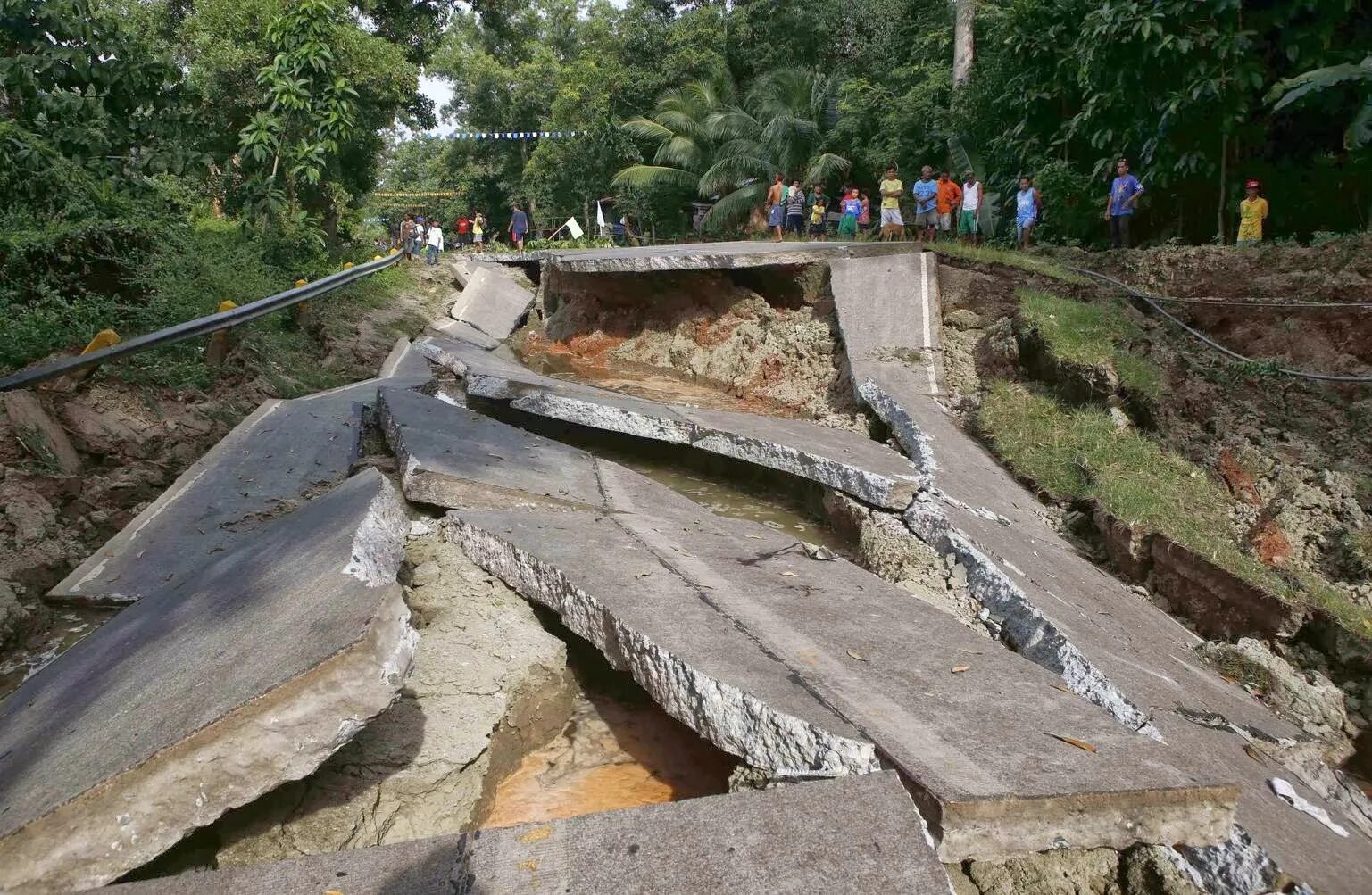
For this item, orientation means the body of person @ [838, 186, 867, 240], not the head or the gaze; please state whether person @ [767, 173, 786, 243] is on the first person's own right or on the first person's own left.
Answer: on the first person's own right

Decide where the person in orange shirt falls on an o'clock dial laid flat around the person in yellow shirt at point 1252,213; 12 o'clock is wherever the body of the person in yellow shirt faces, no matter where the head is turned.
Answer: The person in orange shirt is roughly at 4 o'clock from the person in yellow shirt.

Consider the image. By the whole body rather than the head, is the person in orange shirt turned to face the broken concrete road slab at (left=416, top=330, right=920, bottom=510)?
yes

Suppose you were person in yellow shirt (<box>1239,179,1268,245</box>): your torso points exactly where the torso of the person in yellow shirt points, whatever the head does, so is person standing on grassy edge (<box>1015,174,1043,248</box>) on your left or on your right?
on your right

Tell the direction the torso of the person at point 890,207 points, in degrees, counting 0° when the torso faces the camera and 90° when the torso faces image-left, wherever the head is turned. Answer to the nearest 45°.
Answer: approximately 0°

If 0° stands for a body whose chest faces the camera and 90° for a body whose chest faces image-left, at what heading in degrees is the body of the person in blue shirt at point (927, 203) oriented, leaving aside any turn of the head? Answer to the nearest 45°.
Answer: approximately 0°

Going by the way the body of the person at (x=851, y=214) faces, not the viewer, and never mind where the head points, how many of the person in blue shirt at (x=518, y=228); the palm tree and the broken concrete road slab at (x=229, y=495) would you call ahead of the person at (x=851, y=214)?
1

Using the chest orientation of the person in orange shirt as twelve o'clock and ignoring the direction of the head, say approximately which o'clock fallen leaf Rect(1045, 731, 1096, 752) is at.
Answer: The fallen leaf is roughly at 12 o'clock from the person in orange shirt.

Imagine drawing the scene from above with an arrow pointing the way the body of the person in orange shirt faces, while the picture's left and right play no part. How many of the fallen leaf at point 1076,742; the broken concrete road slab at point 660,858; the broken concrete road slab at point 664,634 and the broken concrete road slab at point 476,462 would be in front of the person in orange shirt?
4
